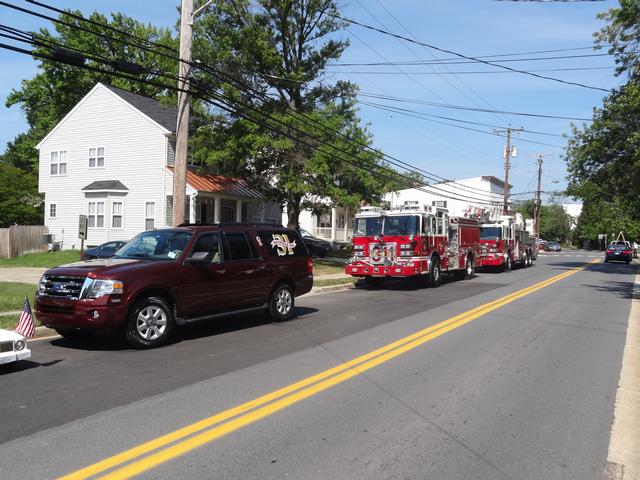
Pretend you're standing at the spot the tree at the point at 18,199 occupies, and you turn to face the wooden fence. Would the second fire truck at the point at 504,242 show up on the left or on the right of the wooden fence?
left

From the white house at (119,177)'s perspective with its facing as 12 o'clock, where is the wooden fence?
The wooden fence is roughly at 5 o'clock from the white house.

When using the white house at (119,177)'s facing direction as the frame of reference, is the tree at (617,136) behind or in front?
in front

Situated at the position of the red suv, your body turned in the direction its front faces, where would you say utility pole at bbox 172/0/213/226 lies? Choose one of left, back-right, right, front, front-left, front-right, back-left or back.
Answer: back-right

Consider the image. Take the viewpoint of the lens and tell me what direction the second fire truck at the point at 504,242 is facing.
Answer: facing the viewer and to the left of the viewer

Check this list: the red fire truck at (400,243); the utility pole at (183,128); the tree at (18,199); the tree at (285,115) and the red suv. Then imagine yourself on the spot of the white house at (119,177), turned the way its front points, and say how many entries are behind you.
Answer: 1

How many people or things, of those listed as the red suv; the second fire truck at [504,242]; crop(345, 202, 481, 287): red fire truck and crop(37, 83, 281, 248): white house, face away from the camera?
0

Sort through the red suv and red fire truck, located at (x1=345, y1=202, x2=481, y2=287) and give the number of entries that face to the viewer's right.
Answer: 0

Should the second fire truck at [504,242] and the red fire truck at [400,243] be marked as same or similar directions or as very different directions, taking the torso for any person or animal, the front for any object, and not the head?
same or similar directions

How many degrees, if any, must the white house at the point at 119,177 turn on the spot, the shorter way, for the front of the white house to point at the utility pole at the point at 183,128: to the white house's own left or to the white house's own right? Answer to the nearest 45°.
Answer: approximately 45° to the white house's own right

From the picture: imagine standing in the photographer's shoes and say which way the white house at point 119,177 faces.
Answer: facing the viewer and to the right of the viewer

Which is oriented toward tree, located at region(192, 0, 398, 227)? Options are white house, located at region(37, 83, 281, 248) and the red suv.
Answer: the white house

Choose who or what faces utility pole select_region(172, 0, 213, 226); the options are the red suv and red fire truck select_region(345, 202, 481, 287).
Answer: the red fire truck
